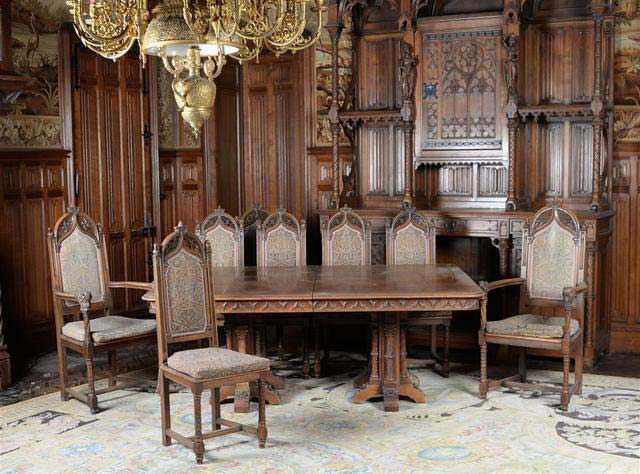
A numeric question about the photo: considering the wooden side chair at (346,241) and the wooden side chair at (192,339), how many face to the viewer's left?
0

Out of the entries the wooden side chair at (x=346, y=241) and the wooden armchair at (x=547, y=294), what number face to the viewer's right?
0

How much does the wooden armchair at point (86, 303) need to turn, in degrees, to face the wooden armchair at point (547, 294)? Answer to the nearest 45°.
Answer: approximately 45° to its left

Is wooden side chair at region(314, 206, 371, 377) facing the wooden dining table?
yes

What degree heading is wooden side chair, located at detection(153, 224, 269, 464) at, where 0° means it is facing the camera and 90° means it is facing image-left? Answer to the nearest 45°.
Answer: approximately 315°

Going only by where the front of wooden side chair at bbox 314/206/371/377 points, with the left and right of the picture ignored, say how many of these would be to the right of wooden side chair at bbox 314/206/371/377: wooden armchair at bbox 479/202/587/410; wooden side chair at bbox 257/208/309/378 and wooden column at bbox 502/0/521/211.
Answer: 1

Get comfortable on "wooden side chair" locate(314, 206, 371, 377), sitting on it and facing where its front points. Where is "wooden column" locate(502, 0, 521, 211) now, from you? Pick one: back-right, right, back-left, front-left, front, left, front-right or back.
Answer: left

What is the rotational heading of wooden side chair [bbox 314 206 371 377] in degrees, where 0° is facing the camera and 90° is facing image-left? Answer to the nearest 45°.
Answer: approximately 0°

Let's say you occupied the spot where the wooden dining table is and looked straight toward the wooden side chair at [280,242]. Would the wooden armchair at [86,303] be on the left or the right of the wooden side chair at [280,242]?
left

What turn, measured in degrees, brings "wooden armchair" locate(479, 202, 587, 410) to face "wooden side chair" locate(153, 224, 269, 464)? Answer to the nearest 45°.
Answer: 0° — it already faces it

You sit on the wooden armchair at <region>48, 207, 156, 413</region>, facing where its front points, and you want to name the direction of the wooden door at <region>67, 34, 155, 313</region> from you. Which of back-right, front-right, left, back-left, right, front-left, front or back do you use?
back-left
